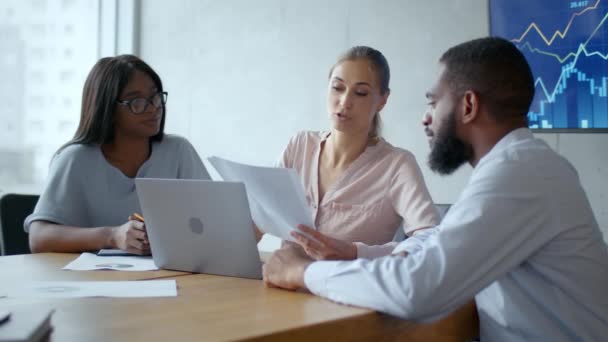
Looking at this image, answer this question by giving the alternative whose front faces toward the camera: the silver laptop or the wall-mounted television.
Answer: the wall-mounted television

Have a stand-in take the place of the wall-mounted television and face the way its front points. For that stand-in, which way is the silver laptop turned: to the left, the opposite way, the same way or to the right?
the opposite way

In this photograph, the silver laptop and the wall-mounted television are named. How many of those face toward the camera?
1

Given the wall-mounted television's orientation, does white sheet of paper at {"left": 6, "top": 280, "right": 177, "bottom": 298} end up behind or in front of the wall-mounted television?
in front

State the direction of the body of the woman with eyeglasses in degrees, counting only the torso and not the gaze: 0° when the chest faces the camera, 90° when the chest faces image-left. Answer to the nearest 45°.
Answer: approximately 315°

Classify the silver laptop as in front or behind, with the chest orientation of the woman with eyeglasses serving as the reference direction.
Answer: in front

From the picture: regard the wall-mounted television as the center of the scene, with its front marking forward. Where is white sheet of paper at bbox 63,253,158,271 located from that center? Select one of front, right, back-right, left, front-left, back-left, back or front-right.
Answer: front-right

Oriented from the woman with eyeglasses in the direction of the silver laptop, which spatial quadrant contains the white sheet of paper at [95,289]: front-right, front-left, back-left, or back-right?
front-right

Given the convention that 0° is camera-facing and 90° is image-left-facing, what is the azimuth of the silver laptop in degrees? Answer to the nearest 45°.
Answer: approximately 225°

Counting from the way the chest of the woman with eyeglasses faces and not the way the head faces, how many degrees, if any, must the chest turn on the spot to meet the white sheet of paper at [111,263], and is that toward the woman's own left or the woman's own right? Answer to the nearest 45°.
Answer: approximately 45° to the woman's own right

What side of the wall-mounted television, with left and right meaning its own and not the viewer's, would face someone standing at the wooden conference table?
front

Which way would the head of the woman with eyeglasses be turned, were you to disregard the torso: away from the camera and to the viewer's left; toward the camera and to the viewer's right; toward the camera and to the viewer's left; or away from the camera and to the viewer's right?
toward the camera and to the viewer's right

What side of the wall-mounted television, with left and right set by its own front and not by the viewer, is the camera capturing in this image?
front
